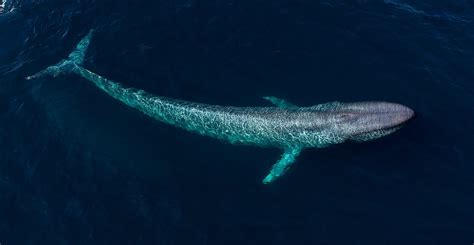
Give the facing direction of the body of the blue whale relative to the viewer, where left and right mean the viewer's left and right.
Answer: facing to the right of the viewer
